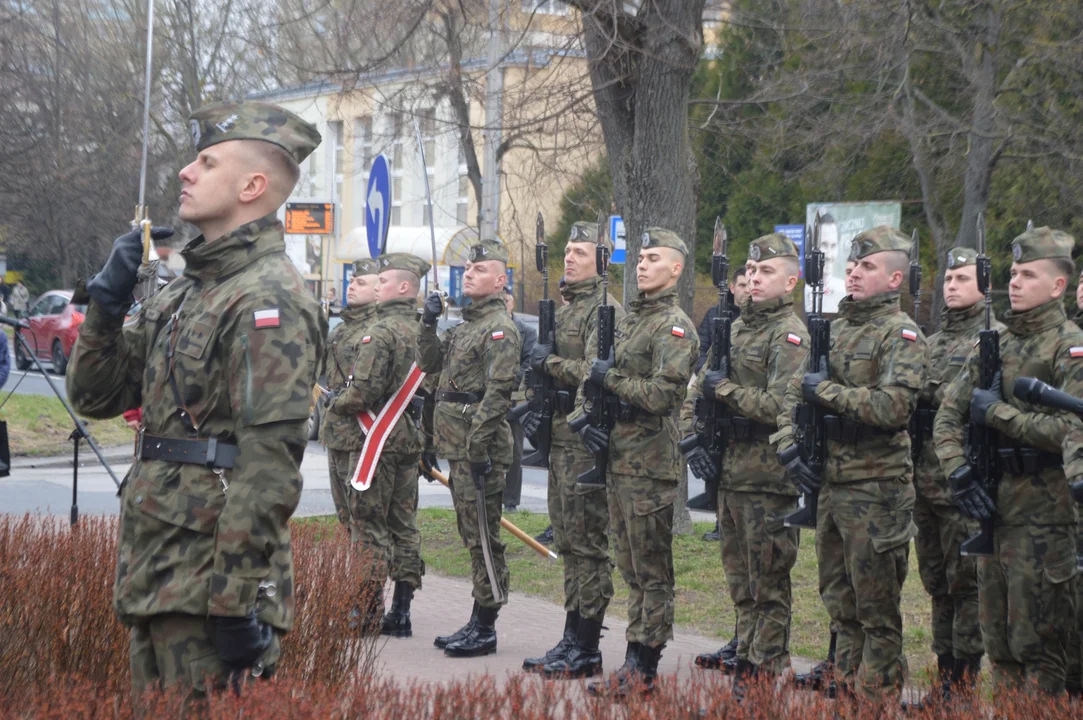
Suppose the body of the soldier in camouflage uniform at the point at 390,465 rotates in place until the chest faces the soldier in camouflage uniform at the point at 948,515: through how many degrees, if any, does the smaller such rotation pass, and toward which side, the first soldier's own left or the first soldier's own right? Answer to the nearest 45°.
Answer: approximately 135° to the first soldier's own left

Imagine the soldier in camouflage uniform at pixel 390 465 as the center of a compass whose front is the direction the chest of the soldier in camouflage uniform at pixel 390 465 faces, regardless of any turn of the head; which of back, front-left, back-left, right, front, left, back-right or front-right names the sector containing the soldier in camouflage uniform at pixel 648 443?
back-left

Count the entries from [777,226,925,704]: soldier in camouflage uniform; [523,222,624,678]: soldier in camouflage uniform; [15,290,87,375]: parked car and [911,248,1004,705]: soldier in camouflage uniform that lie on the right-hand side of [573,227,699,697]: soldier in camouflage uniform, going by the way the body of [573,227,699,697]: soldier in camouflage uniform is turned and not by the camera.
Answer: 2

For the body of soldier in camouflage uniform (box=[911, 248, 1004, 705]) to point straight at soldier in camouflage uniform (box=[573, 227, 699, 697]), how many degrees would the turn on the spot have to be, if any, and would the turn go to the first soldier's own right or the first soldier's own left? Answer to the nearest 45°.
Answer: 0° — they already face them

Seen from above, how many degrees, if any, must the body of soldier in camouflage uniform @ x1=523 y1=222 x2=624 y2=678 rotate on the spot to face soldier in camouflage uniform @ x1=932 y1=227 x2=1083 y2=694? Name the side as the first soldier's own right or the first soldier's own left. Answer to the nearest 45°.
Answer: approximately 90° to the first soldier's own left

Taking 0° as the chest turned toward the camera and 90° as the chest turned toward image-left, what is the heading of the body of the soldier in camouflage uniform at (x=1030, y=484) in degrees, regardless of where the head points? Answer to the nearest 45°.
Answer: approximately 45°

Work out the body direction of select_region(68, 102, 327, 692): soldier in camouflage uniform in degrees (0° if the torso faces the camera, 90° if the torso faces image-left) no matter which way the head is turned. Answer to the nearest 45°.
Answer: approximately 45°

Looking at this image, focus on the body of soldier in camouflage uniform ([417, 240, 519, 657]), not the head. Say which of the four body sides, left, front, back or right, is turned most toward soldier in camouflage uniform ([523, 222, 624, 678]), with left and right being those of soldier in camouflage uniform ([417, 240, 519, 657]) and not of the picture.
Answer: left

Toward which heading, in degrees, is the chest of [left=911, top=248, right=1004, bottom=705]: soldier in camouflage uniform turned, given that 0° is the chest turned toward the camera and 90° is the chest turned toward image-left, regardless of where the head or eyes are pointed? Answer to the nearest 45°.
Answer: approximately 45°
